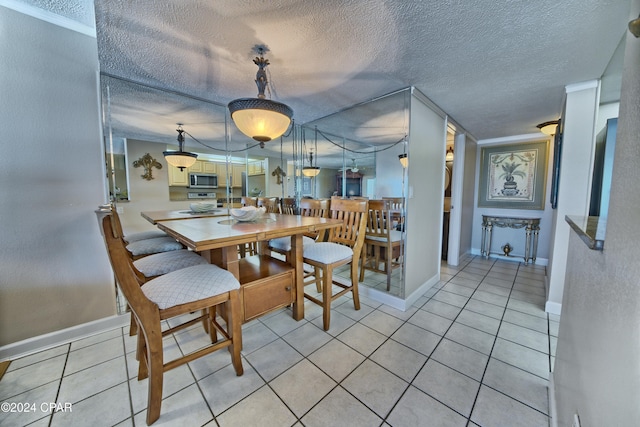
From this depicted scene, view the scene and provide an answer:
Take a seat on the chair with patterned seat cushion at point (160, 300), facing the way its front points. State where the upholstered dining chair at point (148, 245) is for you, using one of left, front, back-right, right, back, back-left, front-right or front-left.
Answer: front-left

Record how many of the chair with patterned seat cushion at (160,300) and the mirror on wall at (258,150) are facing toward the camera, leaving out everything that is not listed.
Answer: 1

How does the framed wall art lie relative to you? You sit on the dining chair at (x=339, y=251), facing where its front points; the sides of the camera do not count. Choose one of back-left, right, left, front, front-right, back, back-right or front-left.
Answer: back

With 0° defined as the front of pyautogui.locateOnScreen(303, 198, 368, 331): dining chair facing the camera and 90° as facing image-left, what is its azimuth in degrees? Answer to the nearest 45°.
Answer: approximately 45°

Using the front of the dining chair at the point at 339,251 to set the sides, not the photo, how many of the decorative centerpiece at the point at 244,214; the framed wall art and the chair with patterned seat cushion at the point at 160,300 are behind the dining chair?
1

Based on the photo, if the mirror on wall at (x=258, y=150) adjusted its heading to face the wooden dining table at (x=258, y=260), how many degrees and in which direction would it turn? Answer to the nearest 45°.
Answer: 0° — it already faces it

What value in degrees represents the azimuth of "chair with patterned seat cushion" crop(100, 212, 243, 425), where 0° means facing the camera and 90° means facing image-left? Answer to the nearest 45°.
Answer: approximately 225°

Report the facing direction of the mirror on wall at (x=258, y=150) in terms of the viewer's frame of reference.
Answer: facing the viewer

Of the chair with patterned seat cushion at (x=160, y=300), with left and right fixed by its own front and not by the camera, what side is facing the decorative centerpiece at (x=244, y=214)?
front

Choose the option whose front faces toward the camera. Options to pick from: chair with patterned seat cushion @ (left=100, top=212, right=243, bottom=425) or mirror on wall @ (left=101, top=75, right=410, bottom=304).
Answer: the mirror on wall
